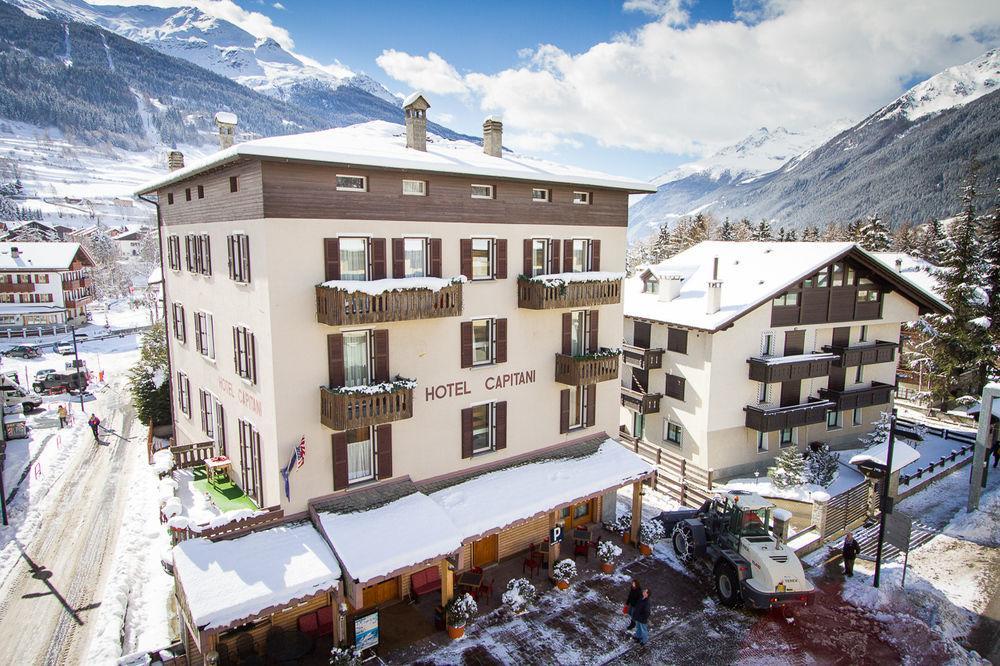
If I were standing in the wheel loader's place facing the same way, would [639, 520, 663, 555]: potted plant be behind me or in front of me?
in front

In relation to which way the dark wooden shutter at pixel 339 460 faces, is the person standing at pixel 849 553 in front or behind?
in front

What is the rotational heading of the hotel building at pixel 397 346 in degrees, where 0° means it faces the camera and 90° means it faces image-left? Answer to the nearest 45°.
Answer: approximately 315°

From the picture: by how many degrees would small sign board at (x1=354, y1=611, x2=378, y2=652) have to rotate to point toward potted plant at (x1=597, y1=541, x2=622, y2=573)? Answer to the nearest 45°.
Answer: approximately 45° to its left

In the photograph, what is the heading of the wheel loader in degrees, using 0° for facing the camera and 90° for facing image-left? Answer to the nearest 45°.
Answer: approximately 135°

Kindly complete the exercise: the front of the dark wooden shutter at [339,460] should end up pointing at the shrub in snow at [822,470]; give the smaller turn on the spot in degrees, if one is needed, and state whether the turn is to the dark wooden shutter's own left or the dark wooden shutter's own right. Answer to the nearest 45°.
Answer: approximately 45° to the dark wooden shutter's own left

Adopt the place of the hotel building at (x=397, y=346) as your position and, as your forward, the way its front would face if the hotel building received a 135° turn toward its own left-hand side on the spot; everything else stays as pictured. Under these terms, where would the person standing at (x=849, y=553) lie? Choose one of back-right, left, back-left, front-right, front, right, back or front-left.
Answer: right

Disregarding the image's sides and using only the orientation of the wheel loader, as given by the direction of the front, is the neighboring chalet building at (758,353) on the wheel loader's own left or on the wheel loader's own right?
on the wheel loader's own right

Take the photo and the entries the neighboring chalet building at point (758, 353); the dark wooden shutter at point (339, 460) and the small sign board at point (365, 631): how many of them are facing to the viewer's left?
0

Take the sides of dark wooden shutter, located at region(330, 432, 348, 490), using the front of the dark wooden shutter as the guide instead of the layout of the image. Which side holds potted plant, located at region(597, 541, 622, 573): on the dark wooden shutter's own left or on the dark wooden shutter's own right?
on the dark wooden shutter's own left

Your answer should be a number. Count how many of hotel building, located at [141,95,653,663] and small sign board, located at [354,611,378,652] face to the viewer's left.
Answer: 0

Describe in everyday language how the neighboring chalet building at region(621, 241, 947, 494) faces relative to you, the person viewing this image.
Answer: facing the viewer and to the right of the viewer

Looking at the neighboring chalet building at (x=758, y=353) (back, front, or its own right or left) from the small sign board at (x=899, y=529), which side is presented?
front

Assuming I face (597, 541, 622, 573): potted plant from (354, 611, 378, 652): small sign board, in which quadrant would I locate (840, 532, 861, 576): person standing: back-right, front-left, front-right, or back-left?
front-right

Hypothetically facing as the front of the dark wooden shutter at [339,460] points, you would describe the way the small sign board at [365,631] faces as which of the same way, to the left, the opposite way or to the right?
the same way

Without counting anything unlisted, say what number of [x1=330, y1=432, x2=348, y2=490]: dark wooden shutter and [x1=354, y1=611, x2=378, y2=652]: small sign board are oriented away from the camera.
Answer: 0

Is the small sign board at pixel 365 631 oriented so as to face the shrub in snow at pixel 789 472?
no

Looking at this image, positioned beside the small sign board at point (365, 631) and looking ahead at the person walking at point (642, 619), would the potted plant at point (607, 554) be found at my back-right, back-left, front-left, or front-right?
front-left

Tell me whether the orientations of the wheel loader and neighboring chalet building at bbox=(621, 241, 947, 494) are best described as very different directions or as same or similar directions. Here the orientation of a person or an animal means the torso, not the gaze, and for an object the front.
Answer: very different directions
